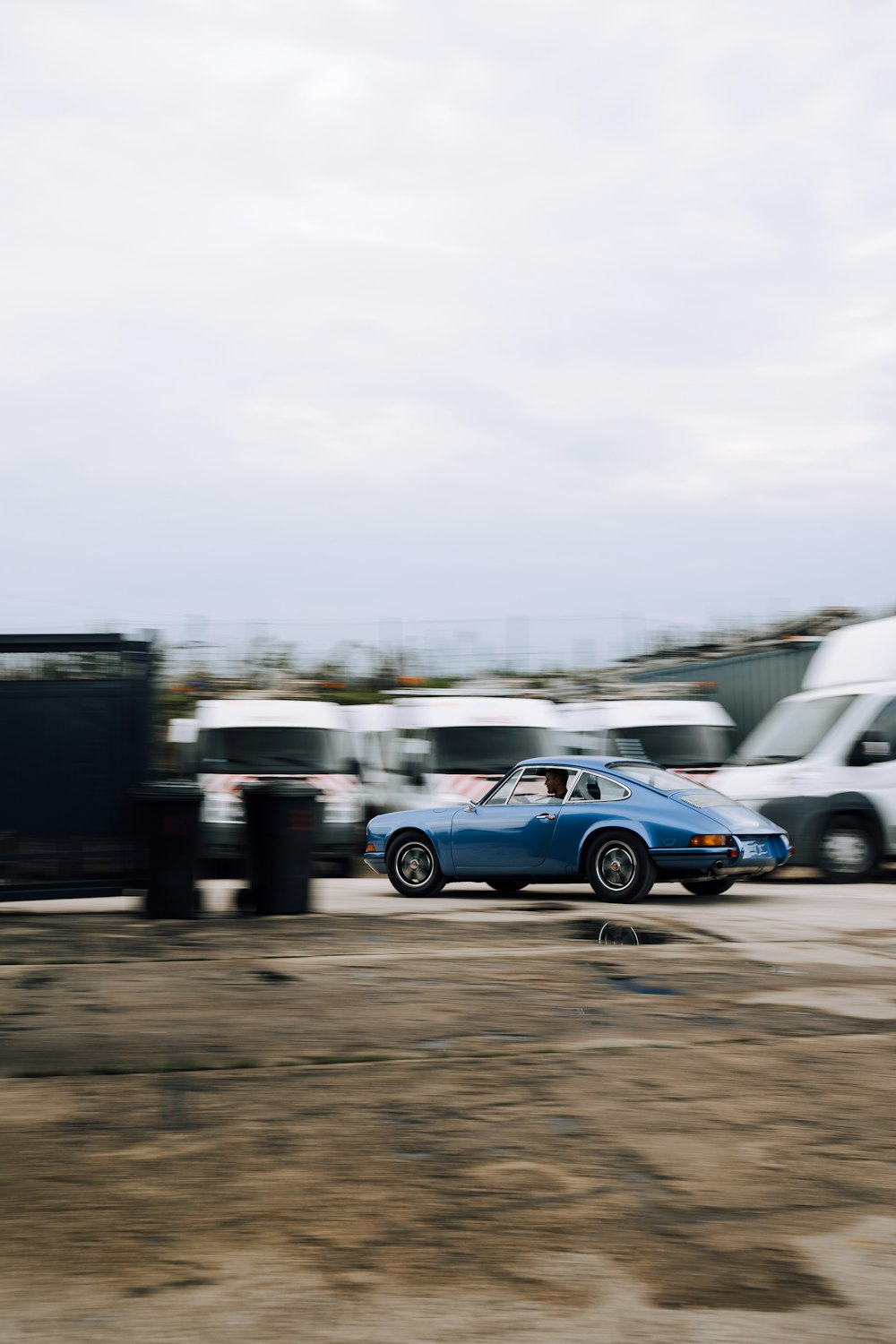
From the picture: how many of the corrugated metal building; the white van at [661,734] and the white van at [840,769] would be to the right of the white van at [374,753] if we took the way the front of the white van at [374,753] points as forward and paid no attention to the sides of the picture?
0

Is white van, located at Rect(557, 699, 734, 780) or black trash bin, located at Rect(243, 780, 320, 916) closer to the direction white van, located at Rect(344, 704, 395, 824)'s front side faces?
the black trash bin

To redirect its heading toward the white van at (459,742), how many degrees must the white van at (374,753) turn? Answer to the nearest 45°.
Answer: approximately 45° to its left

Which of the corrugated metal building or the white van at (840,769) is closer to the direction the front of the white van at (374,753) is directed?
the white van

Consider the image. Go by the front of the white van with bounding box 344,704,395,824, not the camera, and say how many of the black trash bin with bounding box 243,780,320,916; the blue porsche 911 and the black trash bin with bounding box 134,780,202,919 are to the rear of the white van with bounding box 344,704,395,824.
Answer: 0

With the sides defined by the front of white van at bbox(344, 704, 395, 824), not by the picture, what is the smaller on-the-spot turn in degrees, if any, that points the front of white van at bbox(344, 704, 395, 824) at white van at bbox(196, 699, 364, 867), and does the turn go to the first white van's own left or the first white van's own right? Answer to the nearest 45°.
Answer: approximately 45° to the first white van's own right

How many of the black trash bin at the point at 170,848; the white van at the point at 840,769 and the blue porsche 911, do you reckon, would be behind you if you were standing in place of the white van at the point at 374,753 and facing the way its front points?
0

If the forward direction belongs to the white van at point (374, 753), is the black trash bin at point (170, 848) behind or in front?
in front

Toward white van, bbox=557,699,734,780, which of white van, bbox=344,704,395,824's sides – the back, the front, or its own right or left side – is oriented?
left

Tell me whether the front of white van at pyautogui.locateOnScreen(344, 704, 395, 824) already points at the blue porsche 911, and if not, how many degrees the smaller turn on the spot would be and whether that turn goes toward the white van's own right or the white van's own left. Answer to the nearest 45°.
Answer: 0° — it already faces it

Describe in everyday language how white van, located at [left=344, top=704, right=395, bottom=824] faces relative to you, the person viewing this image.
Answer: facing the viewer

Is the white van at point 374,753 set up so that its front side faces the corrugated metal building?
no

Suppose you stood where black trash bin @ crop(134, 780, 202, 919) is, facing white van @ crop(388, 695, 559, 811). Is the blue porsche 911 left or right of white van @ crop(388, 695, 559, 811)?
right

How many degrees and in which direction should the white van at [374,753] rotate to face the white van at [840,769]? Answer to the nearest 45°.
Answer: approximately 45° to its left

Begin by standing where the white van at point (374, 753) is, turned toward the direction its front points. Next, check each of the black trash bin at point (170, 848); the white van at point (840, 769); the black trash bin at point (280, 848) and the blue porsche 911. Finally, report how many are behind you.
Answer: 0

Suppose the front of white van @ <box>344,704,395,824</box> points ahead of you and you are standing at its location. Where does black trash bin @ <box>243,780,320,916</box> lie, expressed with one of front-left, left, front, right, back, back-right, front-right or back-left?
front
